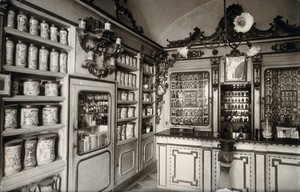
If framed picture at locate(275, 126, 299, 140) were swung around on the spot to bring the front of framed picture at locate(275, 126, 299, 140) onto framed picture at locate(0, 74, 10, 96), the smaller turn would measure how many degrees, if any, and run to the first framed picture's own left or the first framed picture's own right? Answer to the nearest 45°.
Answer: approximately 45° to the first framed picture's own right

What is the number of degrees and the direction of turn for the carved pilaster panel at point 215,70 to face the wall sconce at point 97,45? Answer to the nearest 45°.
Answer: approximately 45° to its right

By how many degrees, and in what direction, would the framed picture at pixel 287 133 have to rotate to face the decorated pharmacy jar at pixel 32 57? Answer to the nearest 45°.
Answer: approximately 45° to its right

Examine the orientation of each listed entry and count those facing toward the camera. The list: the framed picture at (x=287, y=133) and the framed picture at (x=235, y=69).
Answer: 2

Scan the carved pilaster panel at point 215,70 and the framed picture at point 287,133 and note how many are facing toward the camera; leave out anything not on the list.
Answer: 2

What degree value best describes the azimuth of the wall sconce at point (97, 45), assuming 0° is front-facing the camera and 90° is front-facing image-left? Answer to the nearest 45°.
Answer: approximately 315°

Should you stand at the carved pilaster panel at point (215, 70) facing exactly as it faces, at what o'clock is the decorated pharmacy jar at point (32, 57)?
The decorated pharmacy jar is roughly at 1 o'clock from the carved pilaster panel.

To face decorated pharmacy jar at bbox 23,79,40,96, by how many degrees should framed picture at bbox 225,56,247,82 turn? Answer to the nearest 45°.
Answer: approximately 45° to its right

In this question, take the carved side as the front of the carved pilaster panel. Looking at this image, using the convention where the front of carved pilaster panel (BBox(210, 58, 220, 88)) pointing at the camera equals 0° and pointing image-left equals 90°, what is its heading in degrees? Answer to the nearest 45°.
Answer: approximately 0°

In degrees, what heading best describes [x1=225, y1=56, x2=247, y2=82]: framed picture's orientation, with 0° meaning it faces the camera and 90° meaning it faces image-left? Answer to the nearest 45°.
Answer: approximately 0°

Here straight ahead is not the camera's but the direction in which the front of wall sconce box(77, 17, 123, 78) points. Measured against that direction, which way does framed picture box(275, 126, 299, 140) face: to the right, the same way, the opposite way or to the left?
to the right

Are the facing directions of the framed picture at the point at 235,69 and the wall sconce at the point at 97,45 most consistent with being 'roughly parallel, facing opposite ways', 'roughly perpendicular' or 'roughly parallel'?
roughly perpendicular
